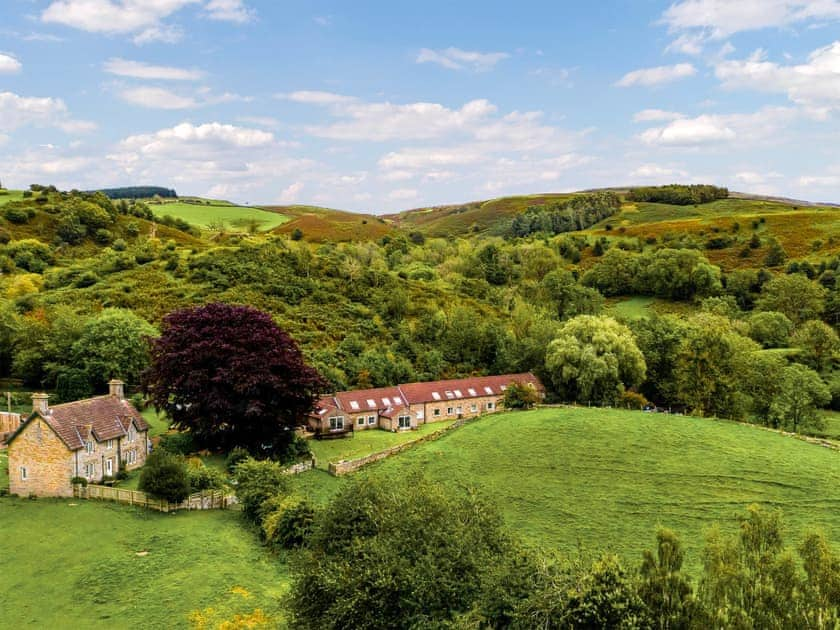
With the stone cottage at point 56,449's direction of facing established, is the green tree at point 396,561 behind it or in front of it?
in front

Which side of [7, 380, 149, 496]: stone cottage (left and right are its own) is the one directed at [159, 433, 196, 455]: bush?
left

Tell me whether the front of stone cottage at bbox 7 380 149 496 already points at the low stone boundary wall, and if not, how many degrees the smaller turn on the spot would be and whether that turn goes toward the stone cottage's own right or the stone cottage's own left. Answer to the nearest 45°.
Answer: approximately 45° to the stone cottage's own left

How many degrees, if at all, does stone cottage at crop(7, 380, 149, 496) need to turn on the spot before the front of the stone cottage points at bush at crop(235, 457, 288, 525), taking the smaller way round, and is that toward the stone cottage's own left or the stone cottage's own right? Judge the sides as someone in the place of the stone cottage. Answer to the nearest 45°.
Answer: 0° — it already faces it

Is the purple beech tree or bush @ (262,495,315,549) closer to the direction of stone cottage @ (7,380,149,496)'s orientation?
the bush

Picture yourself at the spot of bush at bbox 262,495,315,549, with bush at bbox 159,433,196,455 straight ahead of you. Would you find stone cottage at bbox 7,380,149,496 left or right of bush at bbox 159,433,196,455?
left

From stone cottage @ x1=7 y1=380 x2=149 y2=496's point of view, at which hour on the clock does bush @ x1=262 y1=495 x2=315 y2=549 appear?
The bush is roughly at 12 o'clock from the stone cottage.

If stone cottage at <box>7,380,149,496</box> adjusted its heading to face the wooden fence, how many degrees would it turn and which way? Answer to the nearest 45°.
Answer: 0° — it already faces it

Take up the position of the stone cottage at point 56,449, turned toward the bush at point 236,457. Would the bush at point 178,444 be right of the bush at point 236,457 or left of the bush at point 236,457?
left
